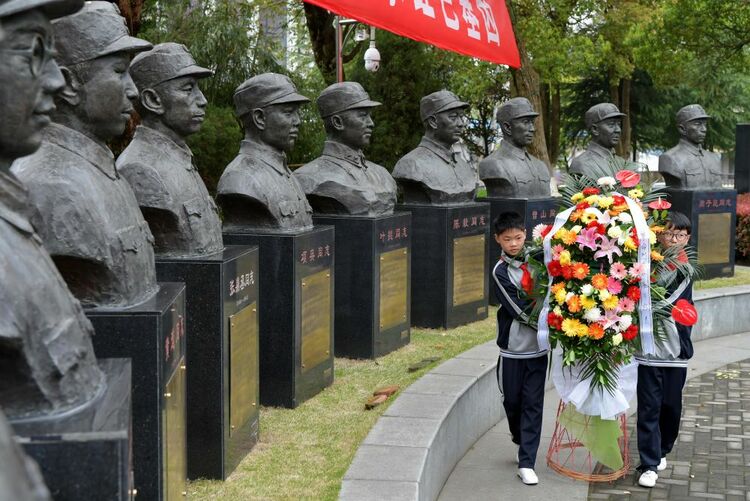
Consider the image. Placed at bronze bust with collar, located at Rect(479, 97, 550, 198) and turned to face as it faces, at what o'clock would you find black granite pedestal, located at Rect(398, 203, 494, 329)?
The black granite pedestal is roughly at 2 o'clock from the bronze bust with collar.

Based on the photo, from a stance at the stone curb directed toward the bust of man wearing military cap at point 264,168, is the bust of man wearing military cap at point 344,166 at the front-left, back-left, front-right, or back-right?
front-right

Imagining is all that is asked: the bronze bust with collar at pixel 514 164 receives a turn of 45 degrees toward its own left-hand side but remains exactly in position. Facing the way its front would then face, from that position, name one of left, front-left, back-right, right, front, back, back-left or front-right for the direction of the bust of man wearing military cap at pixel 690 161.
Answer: front-left

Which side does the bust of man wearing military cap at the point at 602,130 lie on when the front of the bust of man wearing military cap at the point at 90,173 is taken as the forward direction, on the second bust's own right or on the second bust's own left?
on the second bust's own left

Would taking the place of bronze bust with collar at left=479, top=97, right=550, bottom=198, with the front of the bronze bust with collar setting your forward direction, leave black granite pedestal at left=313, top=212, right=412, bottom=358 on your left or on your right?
on your right

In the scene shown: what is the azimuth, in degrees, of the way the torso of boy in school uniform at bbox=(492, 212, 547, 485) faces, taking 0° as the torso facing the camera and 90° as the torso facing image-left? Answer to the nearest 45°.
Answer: approximately 315°

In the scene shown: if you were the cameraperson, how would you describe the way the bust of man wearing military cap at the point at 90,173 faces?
facing to the right of the viewer

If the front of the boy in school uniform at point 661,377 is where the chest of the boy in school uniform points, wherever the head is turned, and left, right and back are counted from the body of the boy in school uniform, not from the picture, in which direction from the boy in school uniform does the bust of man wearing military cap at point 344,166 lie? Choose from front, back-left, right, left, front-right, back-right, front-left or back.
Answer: right

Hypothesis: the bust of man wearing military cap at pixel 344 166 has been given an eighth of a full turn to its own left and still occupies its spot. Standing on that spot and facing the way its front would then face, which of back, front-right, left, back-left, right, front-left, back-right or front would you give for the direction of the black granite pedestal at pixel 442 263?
front-left

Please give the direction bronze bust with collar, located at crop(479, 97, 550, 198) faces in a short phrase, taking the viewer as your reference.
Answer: facing the viewer and to the right of the viewer

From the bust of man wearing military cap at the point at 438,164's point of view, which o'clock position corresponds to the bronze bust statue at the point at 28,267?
The bronze bust statue is roughly at 2 o'clock from the bust of man wearing military cap.

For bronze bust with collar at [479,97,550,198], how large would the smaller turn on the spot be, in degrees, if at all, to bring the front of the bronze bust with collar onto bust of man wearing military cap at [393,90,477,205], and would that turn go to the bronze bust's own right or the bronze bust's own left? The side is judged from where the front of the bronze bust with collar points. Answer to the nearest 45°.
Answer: approximately 90° to the bronze bust's own right

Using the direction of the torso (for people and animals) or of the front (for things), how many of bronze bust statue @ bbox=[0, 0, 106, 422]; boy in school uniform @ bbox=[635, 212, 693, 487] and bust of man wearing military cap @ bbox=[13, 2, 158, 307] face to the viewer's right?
2
